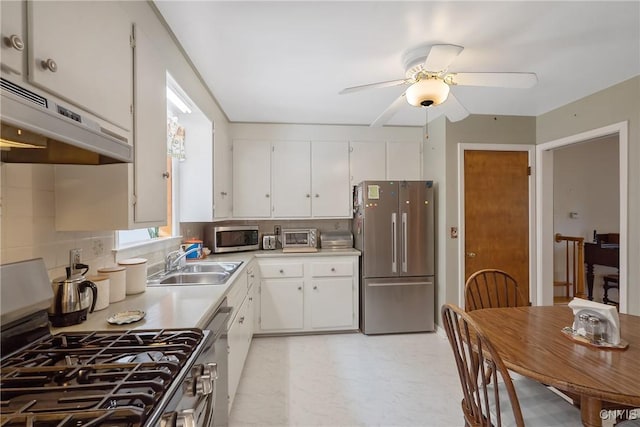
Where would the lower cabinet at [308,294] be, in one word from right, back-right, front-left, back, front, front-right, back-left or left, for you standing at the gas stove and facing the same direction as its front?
left

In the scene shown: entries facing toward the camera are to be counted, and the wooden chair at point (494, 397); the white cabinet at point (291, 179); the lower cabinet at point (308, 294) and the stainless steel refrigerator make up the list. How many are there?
3

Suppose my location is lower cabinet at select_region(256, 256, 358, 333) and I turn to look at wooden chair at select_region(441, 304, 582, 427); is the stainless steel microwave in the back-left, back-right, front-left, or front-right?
back-right

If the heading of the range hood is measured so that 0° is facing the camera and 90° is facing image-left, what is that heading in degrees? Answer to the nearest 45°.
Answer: approximately 315°

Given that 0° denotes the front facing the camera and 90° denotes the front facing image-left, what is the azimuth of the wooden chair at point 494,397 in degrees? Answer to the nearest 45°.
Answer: approximately 225°

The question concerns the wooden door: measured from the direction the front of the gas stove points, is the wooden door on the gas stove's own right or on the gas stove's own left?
on the gas stove's own left

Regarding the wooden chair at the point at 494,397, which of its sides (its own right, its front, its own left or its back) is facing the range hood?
back

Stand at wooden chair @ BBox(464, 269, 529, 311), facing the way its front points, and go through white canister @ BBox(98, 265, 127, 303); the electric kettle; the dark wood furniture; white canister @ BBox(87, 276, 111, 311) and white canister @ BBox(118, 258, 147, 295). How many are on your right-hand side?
4

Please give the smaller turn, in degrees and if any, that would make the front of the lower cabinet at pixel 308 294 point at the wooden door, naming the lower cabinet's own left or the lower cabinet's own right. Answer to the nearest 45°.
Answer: approximately 90° to the lower cabinet's own left

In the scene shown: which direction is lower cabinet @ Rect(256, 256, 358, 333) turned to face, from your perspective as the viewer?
facing the viewer
